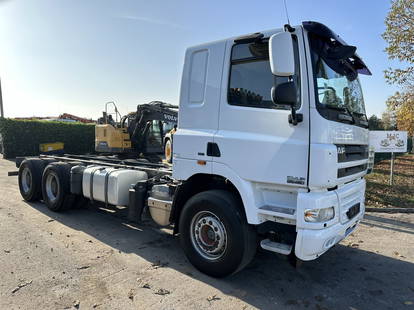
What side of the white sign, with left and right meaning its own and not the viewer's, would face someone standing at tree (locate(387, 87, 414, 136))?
back

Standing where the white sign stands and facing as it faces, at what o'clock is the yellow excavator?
The yellow excavator is roughly at 3 o'clock from the white sign.

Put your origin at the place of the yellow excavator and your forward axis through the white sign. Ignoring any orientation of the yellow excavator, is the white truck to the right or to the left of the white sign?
right

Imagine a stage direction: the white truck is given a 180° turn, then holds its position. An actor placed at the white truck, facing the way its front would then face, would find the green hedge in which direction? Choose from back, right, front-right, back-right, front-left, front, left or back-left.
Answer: front

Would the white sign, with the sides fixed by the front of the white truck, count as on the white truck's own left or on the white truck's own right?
on the white truck's own left

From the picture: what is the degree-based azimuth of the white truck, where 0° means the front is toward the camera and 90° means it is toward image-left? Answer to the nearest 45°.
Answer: approximately 315°

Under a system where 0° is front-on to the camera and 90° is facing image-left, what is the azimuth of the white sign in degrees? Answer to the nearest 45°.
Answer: approximately 0°

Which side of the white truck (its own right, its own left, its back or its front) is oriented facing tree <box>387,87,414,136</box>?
left

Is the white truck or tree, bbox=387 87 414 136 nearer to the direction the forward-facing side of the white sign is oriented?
the white truck

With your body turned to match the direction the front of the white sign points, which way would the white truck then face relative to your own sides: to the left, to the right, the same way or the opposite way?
to the left

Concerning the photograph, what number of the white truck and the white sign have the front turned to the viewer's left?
0

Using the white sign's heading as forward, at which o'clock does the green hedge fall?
The green hedge is roughly at 3 o'clock from the white sign.
